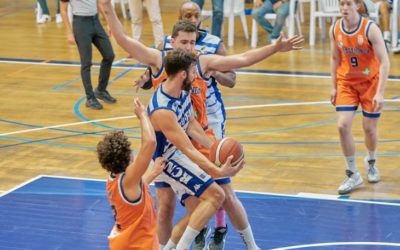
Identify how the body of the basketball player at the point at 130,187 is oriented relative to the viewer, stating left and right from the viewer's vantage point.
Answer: facing away from the viewer and to the right of the viewer

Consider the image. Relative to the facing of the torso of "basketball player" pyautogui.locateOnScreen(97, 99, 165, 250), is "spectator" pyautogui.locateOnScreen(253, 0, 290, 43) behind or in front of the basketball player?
in front

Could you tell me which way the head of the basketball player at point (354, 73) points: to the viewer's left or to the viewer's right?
to the viewer's left

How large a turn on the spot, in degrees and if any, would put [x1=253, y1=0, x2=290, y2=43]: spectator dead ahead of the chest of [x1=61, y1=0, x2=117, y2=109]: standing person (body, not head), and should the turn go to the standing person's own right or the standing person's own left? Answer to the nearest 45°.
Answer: approximately 90° to the standing person's own left

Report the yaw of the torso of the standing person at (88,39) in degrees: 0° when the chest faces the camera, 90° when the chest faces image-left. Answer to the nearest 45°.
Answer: approximately 315°

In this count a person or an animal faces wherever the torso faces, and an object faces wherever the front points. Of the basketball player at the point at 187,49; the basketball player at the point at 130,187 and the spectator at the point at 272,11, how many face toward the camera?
2

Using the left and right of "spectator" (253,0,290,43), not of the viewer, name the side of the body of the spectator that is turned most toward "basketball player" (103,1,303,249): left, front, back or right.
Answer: front

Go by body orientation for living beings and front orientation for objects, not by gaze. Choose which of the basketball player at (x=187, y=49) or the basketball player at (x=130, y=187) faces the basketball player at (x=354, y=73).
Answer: the basketball player at (x=130, y=187)

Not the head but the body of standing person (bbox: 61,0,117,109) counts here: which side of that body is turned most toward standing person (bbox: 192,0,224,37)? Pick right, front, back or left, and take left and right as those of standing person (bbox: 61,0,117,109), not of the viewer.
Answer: left

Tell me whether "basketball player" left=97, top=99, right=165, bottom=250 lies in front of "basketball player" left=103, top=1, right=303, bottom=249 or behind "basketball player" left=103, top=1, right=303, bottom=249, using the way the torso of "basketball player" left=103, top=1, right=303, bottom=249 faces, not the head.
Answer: in front

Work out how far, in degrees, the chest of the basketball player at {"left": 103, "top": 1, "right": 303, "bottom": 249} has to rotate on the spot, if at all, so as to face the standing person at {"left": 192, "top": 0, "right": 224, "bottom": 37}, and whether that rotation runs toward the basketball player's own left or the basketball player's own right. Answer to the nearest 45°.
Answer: approximately 180°

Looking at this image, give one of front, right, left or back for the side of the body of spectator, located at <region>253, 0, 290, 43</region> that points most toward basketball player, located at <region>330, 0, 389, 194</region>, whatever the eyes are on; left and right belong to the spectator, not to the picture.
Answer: front

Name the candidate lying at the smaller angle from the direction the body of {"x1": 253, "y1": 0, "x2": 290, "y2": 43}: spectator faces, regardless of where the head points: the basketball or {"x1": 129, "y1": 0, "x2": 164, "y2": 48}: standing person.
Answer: the basketball

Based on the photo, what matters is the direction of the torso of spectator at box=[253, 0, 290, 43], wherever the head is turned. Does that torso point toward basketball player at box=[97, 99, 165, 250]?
yes
